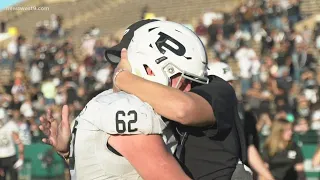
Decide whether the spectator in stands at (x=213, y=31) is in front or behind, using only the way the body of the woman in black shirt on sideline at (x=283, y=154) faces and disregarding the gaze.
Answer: behind

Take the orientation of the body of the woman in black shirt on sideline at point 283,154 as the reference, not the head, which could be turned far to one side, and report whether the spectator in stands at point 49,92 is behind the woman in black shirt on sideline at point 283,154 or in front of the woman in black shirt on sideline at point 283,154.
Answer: behind

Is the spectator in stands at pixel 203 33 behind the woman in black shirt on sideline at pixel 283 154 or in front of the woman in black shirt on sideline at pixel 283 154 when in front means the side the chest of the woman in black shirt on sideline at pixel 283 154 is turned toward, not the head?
behind

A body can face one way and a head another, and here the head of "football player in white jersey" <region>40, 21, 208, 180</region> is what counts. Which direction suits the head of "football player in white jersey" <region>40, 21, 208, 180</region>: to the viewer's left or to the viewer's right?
to the viewer's right

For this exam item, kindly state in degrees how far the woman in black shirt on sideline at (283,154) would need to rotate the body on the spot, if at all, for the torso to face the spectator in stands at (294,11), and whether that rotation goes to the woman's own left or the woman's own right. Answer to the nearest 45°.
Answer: approximately 135° to the woman's own left
